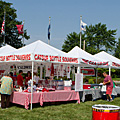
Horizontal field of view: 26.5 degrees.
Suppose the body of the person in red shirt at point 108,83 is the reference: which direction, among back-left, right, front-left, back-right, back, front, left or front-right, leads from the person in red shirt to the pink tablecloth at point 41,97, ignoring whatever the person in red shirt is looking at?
front-left

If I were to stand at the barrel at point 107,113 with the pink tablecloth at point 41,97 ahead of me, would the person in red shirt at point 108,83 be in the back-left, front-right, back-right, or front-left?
front-right

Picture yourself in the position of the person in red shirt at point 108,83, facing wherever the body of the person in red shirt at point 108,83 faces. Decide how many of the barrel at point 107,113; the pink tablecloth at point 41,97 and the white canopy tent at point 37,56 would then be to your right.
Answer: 0

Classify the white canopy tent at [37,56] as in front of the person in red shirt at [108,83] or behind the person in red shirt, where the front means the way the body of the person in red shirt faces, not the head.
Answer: in front

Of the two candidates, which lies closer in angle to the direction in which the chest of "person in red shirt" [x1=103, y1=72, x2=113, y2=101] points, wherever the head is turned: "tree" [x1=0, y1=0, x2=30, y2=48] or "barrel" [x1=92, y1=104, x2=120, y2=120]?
the tree

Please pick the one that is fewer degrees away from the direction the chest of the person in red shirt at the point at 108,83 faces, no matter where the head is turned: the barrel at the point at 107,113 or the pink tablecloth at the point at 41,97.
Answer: the pink tablecloth

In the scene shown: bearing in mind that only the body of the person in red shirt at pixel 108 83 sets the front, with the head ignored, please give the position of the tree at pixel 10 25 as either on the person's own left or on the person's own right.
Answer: on the person's own right

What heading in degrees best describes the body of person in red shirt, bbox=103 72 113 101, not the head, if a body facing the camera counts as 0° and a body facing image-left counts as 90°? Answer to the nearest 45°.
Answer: approximately 90°

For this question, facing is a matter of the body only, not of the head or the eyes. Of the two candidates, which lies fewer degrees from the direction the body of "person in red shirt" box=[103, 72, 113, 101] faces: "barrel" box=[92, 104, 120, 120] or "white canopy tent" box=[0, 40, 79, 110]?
the white canopy tent

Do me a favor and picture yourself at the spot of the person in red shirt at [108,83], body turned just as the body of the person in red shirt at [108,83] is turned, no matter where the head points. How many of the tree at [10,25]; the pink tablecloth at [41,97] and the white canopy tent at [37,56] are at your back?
0

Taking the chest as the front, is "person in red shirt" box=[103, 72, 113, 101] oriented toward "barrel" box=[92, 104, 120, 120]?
no
